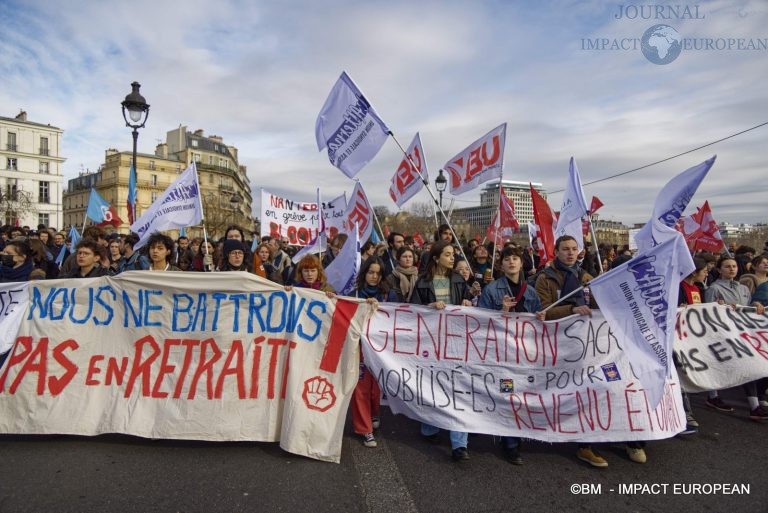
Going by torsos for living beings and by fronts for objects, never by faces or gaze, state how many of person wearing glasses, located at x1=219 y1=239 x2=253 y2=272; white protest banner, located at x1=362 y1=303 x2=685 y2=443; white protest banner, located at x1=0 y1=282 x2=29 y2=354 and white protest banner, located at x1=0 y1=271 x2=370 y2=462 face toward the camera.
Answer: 4

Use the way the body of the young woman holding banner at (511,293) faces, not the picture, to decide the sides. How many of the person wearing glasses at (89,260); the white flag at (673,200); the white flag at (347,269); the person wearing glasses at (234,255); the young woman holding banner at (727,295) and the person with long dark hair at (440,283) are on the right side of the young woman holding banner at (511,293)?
4

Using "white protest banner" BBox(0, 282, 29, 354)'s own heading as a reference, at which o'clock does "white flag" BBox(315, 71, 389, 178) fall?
The white flag is roughly at 9 o'clock from the white protest banner.

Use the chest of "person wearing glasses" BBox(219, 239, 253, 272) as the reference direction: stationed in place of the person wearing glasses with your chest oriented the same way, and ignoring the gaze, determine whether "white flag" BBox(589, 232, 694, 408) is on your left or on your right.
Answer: on your left

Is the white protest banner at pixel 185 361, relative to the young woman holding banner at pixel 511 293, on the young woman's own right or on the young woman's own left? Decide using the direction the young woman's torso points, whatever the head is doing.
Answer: on the young woman's own right

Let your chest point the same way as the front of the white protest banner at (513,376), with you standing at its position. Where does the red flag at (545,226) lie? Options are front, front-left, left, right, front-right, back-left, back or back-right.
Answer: back

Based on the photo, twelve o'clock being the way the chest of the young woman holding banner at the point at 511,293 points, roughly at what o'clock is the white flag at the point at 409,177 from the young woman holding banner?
The white flag is roughly at 5 o'clock from the young woman holding banner.

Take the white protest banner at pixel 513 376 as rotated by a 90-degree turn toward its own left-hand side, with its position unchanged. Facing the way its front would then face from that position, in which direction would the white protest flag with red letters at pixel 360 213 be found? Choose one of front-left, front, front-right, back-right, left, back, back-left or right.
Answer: back-left

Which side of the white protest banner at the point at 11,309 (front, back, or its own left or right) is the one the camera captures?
front

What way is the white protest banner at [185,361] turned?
toward the camera

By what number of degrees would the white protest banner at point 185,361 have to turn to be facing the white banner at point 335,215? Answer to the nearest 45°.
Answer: approximately 135° to its left

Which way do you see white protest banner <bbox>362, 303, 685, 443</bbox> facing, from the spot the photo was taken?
facing the viewer

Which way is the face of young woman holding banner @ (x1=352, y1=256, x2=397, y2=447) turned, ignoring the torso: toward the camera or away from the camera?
toward the camera

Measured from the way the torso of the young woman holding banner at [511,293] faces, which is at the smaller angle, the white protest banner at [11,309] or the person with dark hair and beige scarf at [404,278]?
the white protest banner
